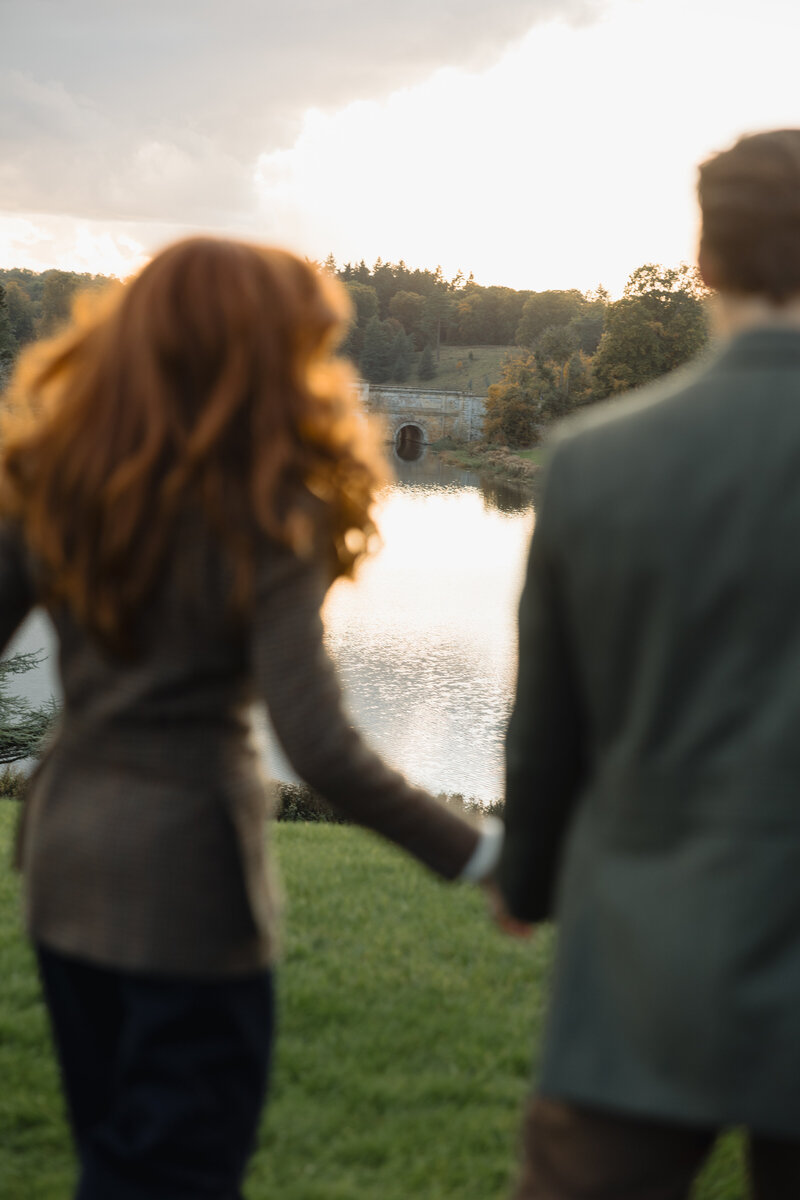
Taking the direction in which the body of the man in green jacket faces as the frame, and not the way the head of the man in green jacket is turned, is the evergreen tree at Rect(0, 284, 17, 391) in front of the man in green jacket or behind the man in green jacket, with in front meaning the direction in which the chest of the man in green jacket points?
in front

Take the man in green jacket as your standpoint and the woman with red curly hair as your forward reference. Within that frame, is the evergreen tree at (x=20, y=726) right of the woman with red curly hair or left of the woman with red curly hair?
right

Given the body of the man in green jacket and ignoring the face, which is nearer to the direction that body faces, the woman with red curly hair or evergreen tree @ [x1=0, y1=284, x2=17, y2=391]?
the evergreen tree

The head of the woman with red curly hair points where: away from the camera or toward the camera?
away from the camera

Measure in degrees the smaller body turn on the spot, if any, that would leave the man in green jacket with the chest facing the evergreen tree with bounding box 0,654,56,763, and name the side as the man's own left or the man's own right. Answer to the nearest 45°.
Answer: approximately 45° to the man's own left

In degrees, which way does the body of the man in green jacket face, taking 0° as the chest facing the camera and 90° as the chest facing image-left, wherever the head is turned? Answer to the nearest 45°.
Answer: approximately 180°

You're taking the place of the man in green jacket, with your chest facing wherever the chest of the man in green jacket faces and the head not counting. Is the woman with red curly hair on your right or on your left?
on your left
